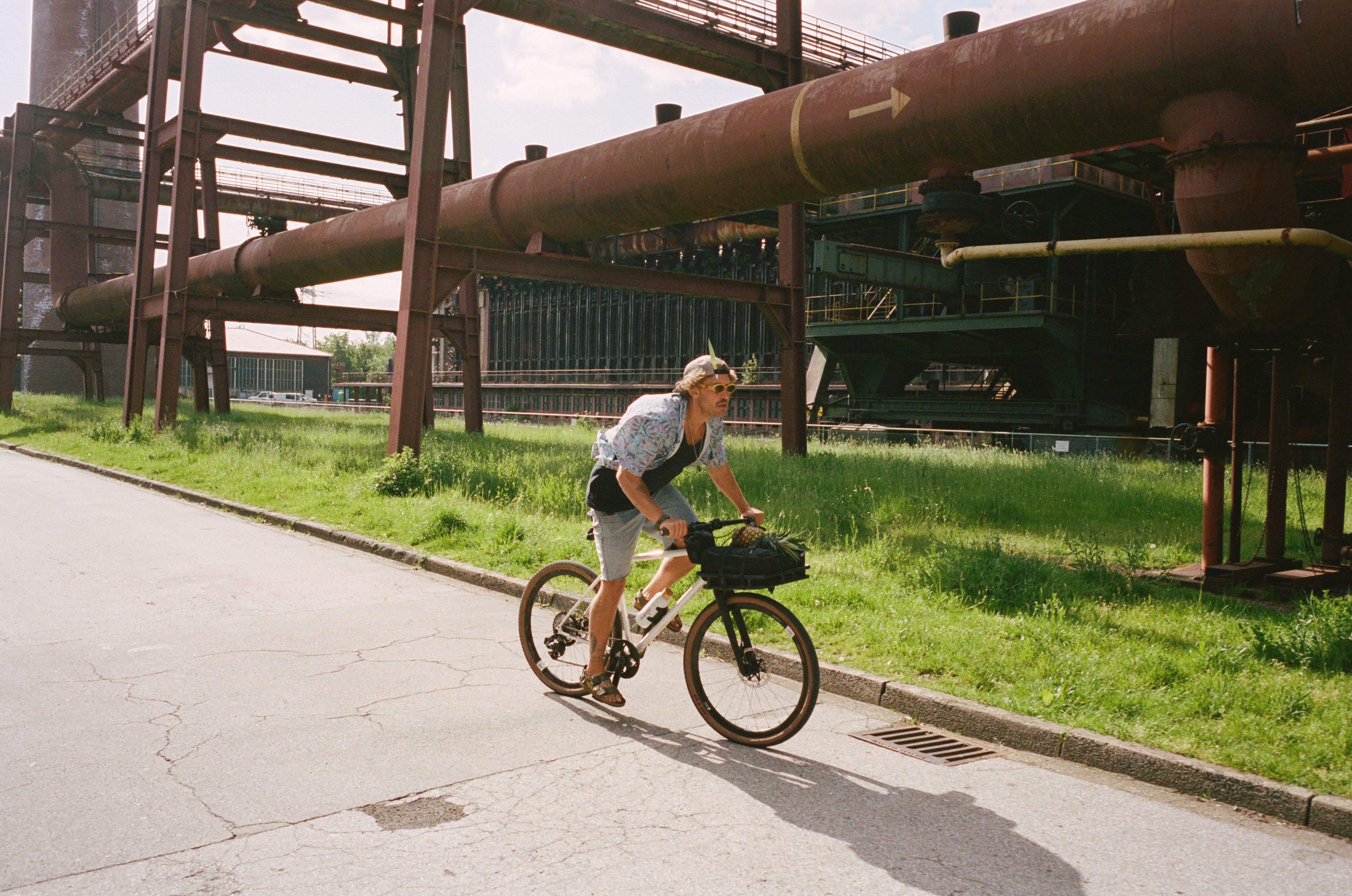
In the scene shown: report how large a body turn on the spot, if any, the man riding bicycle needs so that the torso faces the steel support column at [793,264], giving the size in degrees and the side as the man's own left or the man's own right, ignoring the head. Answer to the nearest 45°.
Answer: approximately 135° to the man's own left

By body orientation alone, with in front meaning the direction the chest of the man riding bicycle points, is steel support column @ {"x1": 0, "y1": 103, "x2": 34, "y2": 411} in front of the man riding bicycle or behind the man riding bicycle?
behind

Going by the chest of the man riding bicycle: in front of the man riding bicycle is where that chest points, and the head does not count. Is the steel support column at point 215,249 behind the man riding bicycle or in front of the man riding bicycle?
behind

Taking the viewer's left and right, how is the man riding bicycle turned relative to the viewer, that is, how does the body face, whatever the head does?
facing the viewer and to the right of the viewer

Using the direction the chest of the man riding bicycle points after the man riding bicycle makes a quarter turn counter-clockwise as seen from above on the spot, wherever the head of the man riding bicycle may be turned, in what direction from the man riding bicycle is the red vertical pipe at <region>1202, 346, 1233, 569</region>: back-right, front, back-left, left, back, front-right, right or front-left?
front

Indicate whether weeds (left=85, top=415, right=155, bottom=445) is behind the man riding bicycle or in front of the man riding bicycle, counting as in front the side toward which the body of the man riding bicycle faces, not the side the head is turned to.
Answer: behind

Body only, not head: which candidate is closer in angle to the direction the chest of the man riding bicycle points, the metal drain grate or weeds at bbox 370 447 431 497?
the metal drain grate

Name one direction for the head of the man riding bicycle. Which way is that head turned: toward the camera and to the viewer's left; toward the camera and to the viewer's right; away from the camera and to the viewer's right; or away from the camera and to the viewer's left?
toward the camera and to the viewer's right
